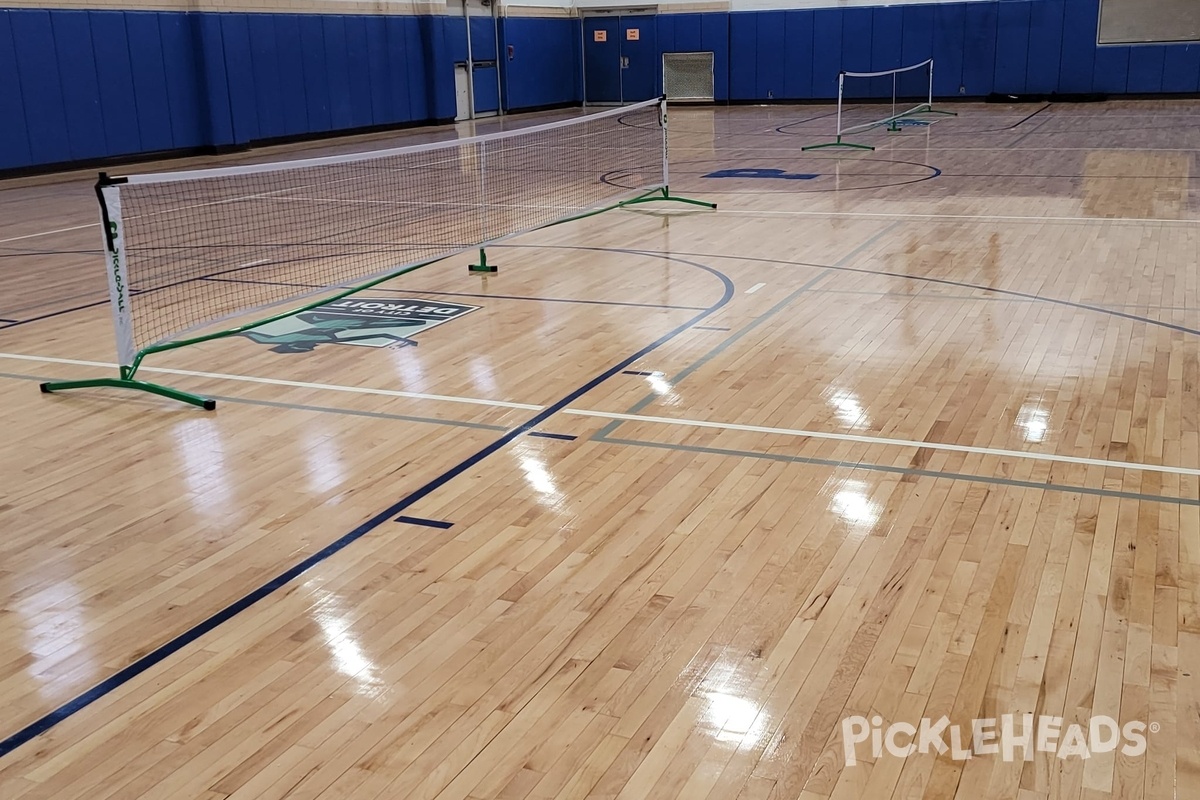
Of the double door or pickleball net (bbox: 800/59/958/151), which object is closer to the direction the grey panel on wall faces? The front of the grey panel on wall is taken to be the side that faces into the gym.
the pickleball net

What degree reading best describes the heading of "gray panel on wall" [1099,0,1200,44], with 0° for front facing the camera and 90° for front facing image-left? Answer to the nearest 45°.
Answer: approximately 0°

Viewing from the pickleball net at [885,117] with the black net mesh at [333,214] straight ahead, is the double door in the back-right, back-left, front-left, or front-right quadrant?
back-right

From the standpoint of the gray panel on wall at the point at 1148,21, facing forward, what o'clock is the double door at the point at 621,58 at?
The double door is roughly at 3 o'clock from the gray panel on wall.

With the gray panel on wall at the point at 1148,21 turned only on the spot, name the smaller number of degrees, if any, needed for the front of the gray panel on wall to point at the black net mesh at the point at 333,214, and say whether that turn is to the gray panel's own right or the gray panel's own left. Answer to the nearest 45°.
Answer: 0° — it already faces it
